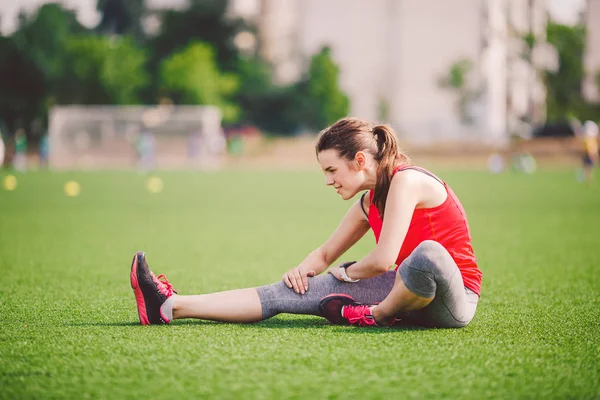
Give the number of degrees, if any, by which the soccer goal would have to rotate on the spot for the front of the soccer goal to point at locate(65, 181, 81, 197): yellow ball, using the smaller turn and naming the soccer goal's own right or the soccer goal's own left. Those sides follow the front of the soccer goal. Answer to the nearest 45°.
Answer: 0° — it already faces it

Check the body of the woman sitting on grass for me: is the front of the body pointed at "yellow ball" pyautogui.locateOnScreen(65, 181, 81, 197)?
no

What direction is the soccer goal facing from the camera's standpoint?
toward the camera

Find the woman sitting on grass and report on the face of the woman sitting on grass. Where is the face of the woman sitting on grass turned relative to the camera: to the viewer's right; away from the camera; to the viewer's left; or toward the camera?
to the viewer's left

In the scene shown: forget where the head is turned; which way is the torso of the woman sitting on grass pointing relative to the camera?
to the viewer's left

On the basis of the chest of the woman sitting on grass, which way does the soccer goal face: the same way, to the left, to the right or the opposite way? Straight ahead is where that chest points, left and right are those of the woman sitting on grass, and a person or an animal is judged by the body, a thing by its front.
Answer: to the left

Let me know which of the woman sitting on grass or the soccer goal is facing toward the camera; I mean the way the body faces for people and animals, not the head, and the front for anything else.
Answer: the soccer goal

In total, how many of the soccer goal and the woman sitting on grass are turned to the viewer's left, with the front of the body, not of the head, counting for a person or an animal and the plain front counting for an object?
1

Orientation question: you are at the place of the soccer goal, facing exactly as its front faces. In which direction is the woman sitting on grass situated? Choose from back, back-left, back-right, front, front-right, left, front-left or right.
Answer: front
